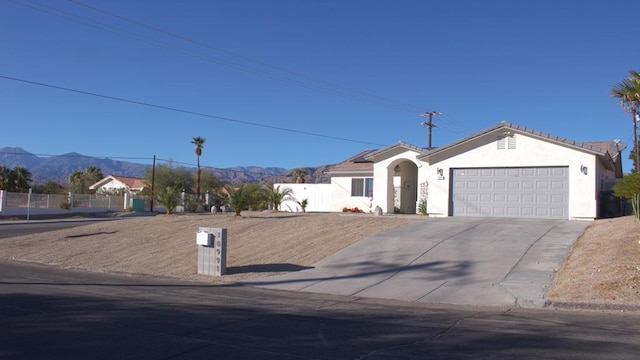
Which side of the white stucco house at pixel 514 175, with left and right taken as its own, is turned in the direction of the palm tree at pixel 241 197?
right

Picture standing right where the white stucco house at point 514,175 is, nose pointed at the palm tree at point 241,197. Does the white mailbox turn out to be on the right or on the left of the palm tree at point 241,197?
left

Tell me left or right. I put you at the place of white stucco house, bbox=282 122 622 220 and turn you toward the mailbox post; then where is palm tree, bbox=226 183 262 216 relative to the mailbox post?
right

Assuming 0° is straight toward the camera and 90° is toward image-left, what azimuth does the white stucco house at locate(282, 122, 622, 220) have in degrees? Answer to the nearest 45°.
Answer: approximately 0°

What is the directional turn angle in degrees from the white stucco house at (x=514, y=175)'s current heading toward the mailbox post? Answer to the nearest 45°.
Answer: approximately 45° to its right

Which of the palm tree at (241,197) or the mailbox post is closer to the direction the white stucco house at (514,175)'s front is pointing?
the mailbox post

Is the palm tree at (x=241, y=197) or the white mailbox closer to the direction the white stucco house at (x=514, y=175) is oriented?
the white mailbox

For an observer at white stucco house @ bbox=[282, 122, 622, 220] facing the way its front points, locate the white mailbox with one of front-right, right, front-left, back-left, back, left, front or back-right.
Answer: front-right
